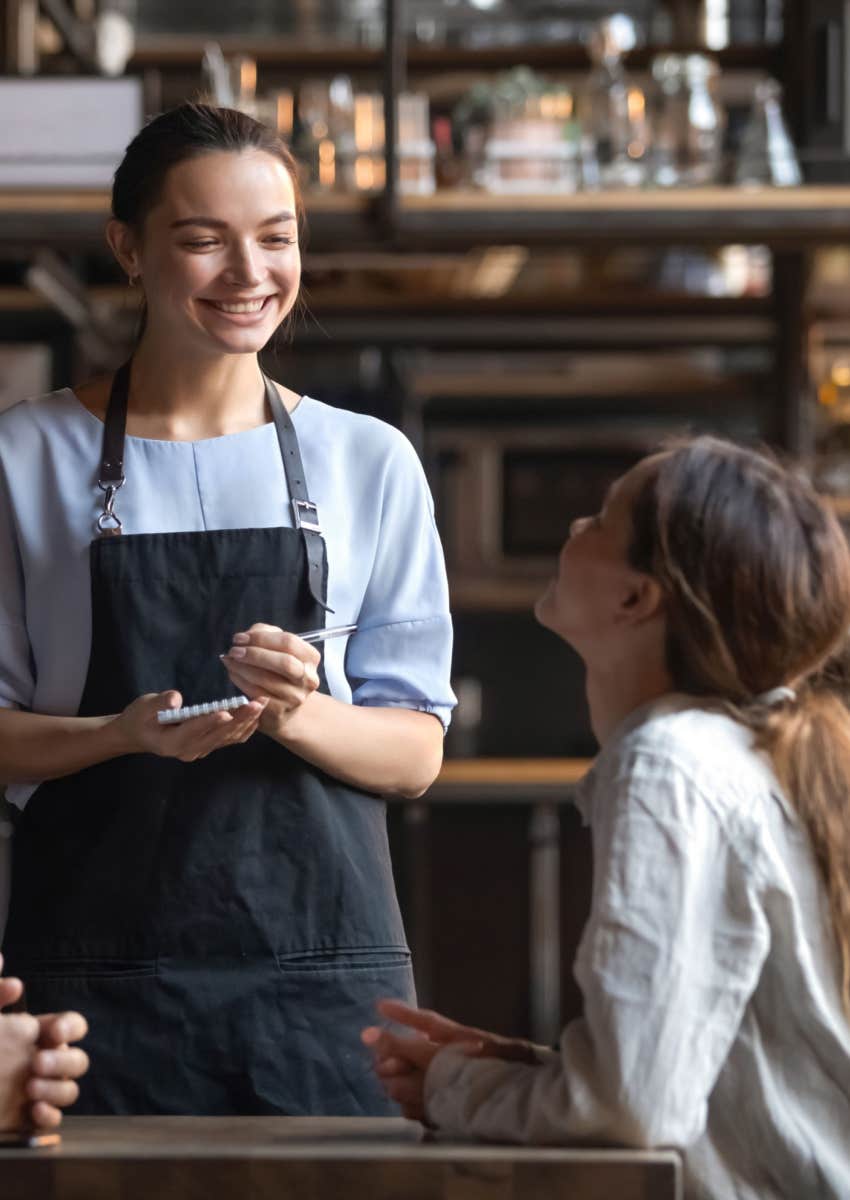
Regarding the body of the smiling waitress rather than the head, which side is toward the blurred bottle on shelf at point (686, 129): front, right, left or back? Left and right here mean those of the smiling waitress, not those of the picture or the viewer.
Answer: back

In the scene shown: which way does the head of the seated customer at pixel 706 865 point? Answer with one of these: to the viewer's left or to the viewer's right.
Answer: to the viewer's left

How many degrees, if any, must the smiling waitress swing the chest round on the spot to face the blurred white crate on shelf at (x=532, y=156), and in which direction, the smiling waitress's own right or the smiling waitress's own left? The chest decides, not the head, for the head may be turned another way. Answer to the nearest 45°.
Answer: approximately 180°

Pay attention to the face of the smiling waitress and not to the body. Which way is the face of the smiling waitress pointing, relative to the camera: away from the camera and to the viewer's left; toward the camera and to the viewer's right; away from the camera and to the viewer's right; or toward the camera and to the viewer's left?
toward the camera and to the viewer's right

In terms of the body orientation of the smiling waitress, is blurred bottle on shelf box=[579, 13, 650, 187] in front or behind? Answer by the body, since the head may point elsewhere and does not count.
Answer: behind

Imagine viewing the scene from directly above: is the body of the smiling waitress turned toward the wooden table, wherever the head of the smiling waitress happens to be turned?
yes

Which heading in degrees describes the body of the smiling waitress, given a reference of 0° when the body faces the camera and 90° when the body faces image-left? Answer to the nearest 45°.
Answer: approximately 0°
